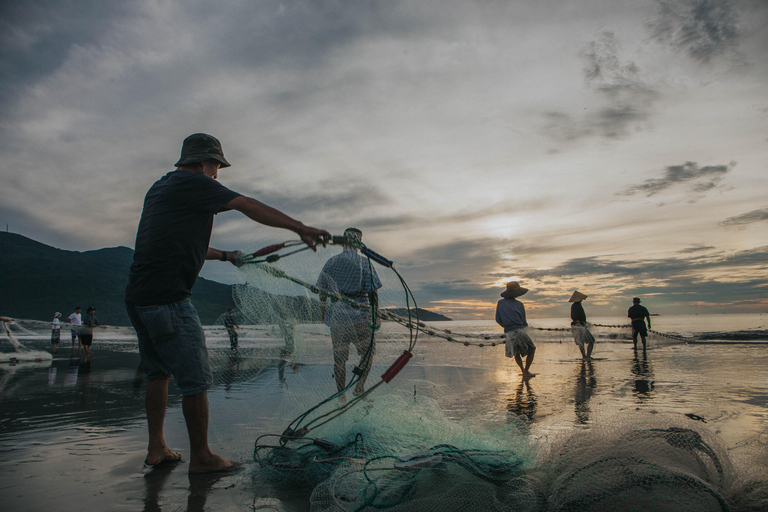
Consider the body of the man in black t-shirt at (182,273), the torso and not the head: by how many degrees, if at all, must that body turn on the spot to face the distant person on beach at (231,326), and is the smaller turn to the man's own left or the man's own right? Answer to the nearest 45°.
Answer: approximately 45° to the man's own left

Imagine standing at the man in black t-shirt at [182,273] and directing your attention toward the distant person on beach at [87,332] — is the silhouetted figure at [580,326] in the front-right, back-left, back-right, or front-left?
front-right

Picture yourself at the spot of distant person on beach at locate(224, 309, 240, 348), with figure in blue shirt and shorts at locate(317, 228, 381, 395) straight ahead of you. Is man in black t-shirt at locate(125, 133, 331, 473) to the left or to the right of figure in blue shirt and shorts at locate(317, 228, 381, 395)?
right

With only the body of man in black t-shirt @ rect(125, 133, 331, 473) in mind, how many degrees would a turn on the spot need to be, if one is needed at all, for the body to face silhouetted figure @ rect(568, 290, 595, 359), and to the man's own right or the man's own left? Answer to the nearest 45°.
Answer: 0° — they already face them

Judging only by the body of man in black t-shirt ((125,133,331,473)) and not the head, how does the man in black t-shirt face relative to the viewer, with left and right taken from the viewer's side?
facing away from the viewer and to the right of the viewer

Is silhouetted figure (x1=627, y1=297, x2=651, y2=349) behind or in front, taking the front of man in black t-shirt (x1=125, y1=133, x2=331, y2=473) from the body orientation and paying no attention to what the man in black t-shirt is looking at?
in front

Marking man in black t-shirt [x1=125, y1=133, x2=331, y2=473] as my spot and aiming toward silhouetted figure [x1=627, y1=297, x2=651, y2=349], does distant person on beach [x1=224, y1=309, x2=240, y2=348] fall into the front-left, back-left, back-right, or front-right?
front-left
